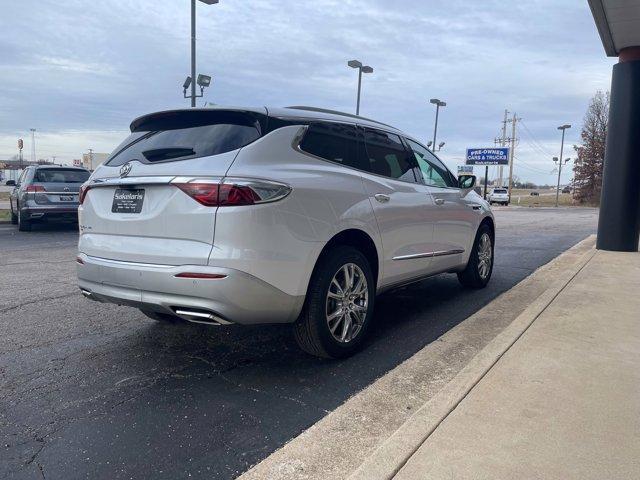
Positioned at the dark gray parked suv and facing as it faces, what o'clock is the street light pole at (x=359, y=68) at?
The street light pole is roughly at 2 o'clock from the dark gray parked suv.

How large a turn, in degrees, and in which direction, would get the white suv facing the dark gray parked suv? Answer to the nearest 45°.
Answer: approximately 90° to its left

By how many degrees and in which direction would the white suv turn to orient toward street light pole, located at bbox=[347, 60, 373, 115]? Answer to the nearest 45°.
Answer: approximately 45° to its left

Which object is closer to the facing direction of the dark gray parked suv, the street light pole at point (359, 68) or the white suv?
the street light pole

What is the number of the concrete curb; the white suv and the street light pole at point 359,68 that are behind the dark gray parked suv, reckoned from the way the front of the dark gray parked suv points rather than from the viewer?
2

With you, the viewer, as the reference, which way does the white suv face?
facing away from the viewer and to the right of the viewer

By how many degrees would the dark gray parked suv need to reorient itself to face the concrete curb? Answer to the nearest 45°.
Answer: approximately 180°

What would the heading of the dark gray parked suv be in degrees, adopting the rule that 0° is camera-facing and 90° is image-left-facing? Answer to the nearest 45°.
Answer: approximately 180°

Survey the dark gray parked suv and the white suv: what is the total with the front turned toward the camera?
0
